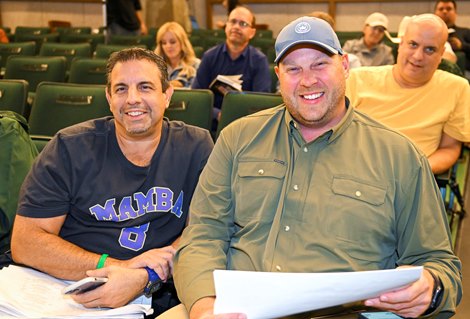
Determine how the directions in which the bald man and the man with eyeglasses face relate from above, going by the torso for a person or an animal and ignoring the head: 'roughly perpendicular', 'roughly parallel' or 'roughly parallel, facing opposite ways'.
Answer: roughly parallel

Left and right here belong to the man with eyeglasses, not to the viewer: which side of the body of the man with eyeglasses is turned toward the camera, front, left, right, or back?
front

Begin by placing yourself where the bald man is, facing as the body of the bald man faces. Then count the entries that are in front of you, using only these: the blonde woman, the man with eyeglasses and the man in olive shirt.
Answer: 1

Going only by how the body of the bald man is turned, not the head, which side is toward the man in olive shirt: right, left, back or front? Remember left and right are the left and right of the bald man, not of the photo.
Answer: front

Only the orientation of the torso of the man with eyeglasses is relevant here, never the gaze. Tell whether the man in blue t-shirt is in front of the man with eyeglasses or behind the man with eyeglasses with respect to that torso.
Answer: in front

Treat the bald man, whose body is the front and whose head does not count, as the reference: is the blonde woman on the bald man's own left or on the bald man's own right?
on the bald man's own right

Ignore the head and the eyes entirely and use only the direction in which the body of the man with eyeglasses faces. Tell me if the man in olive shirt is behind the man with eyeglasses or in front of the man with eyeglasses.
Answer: in front

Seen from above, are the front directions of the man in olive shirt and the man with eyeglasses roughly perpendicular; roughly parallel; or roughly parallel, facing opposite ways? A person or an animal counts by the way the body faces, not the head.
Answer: roughly parallel

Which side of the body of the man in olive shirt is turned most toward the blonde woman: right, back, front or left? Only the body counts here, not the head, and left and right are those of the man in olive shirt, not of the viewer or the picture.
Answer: back

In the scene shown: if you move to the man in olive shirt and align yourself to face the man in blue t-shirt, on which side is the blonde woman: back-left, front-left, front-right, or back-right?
front-right

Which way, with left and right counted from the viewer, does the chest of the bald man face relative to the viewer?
facing the viewer

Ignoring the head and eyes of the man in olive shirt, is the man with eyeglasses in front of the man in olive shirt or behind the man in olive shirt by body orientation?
behind

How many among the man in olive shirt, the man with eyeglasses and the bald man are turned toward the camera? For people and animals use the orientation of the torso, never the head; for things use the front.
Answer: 3
